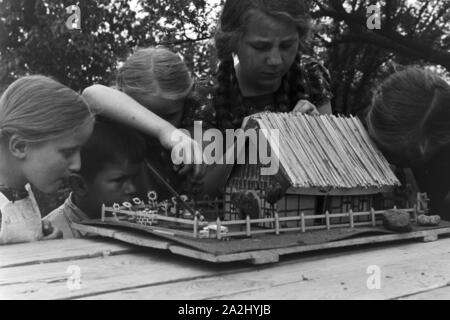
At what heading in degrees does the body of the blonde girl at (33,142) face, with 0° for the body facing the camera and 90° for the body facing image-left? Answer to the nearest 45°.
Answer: approximately 270°

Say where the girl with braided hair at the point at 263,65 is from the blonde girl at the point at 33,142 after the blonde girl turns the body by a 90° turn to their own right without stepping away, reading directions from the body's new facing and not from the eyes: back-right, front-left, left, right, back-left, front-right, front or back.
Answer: left

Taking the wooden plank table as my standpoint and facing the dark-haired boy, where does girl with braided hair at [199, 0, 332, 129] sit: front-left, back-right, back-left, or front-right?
front-right

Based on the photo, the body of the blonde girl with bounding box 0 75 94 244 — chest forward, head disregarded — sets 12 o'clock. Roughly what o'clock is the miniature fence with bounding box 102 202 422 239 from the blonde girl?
The miniature fence is roughly at 1 o'clock from the blonde girl.

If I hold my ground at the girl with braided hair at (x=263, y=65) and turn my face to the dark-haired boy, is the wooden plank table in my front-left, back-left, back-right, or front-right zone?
front-left

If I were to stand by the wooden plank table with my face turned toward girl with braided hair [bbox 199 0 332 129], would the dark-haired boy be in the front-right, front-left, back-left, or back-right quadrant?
front-left

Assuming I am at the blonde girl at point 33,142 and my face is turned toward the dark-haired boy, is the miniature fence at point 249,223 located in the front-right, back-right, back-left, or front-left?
front-right

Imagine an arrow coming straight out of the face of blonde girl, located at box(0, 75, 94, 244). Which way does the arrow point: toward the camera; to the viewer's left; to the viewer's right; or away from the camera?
to the viewer's right

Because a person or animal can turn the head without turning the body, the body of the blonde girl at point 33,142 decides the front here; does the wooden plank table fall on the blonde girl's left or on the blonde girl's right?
on the blonde girl's right
